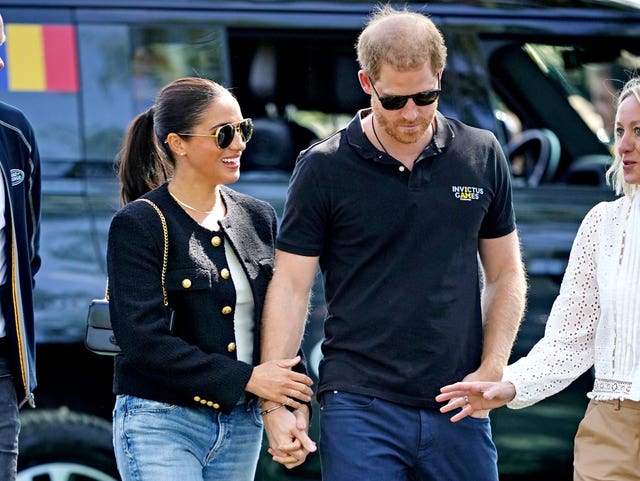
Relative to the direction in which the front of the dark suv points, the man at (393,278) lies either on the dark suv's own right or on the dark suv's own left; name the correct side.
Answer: on the dark suv's own right

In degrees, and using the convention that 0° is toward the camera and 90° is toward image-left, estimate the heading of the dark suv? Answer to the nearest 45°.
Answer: approximately 270°

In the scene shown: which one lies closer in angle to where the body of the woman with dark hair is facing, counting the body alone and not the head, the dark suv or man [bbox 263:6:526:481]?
the man

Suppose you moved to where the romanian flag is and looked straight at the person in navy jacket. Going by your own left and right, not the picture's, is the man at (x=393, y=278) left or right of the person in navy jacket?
left
